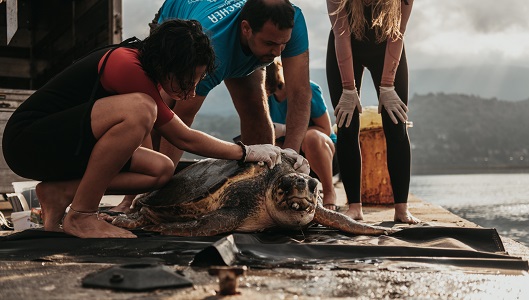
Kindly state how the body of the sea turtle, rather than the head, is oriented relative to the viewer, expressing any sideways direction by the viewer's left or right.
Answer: facing the viewer and to the right of the viewer

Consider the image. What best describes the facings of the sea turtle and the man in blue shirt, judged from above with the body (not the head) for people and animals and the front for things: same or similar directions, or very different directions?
same or similar directions

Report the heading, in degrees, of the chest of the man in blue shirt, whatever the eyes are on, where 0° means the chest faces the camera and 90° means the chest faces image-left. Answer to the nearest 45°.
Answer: approximately 315°

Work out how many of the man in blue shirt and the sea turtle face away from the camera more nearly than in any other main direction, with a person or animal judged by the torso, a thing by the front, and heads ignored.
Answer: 0
